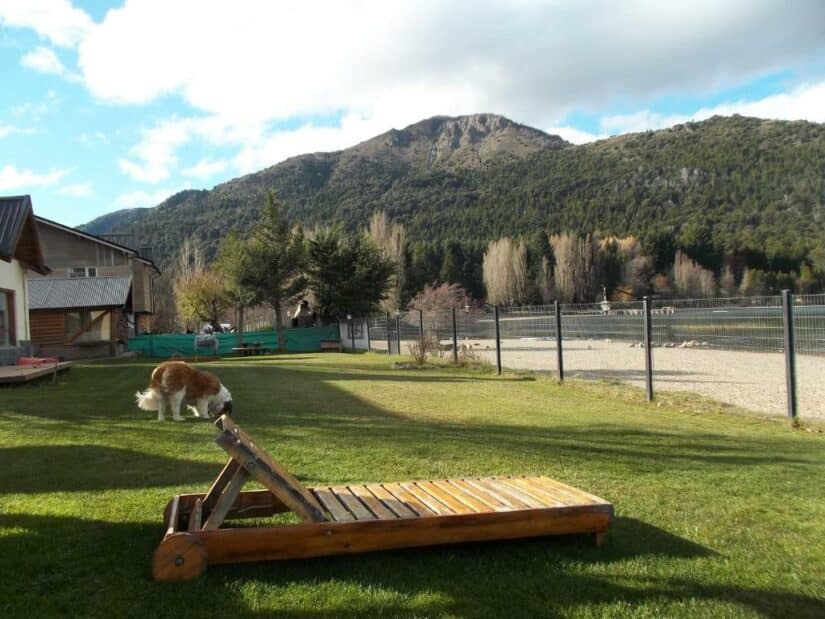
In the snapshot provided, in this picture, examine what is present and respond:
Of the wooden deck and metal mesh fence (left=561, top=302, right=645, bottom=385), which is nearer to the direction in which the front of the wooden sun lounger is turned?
the metal mesh fence

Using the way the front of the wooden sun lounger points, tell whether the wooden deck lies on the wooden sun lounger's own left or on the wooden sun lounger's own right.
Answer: on the wooden sun lounger's own left

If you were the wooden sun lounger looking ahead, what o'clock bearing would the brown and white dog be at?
The brown and white dog is roughly at 8 o'clock from the wooden sun lounger.

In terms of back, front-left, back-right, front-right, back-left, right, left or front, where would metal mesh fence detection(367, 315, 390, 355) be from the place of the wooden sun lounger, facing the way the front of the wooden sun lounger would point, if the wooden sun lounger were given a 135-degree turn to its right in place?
back-right

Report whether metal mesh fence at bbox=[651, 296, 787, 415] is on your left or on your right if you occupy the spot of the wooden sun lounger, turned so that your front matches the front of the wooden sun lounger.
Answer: on your left

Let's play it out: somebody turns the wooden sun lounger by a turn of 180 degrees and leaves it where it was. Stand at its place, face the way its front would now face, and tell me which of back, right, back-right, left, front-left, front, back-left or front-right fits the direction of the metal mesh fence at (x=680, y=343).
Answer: back-right

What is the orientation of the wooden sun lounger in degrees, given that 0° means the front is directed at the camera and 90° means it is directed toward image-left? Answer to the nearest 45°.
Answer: approximately 270°

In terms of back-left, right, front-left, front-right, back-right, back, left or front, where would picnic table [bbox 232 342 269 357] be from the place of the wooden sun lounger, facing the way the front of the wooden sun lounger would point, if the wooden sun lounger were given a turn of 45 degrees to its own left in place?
front-left

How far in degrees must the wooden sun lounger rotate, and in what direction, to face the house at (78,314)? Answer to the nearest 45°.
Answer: approximately 135° to its left

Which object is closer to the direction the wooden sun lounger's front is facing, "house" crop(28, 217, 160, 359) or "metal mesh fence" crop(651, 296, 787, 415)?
the metal mesh fence

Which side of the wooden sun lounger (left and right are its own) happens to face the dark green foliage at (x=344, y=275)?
left
